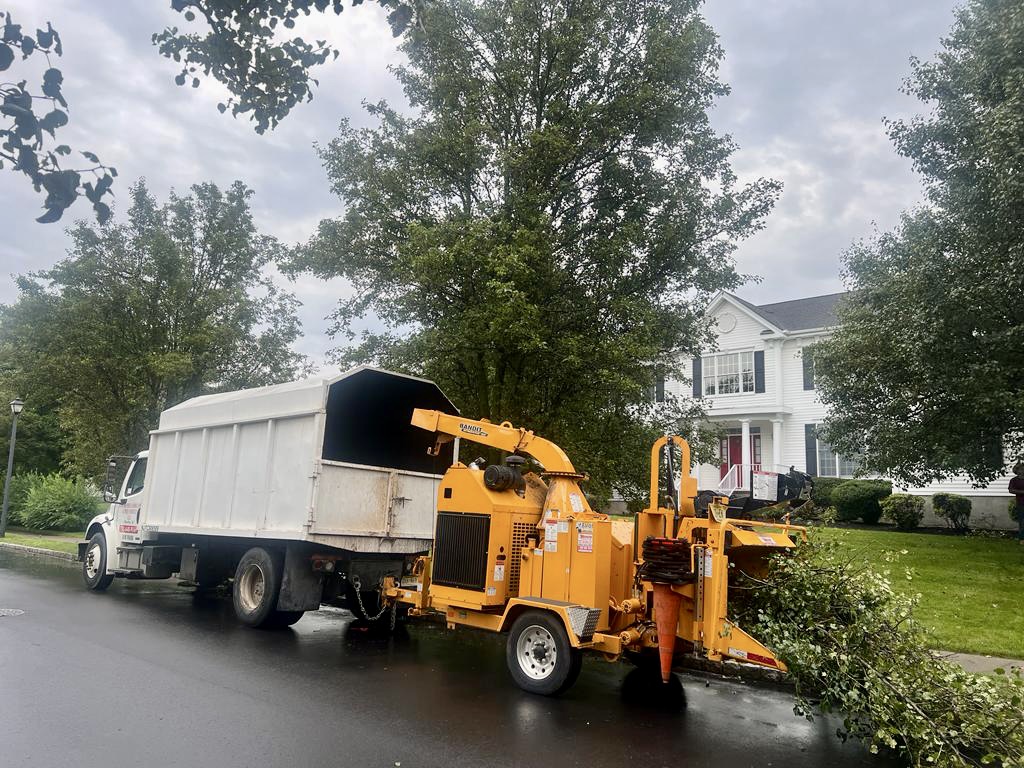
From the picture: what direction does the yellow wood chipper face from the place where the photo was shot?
facing away from the viewer and to the left of the viewer

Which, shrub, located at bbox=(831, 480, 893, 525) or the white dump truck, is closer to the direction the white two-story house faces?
the white dump truck

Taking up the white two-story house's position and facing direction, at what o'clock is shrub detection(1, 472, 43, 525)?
The shrub is roughly at 1 o'clock from the white two-story house.

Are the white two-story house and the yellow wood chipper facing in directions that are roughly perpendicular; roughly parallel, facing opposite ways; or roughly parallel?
roughly perpendicular

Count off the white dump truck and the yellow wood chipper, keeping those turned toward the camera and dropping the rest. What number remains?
0

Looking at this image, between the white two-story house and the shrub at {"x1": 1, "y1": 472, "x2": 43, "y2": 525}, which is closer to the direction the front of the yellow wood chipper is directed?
the shrub

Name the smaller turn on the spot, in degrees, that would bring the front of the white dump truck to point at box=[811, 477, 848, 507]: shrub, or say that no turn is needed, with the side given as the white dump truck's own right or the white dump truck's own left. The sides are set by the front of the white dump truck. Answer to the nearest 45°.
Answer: approximately 90° to the white dump truck's own right

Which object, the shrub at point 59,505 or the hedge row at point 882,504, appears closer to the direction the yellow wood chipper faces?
the shrub

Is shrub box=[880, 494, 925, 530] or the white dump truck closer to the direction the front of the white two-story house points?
the white dump truck

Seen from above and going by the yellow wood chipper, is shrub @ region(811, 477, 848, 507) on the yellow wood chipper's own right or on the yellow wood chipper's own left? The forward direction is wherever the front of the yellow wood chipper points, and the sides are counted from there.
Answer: on the yellow wood chipper's own right

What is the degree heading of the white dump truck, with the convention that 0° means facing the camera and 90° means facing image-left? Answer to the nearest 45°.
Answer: approximately 135°

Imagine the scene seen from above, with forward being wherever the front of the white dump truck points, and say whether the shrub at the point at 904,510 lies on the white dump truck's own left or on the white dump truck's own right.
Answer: on the white dump truck's own right

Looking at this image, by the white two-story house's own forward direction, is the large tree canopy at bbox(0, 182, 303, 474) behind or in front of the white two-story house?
in front

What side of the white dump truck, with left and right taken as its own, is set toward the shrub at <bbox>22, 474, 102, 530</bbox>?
front

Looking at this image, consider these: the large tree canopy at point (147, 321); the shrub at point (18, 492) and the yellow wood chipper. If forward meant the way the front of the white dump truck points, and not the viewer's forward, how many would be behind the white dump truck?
1
